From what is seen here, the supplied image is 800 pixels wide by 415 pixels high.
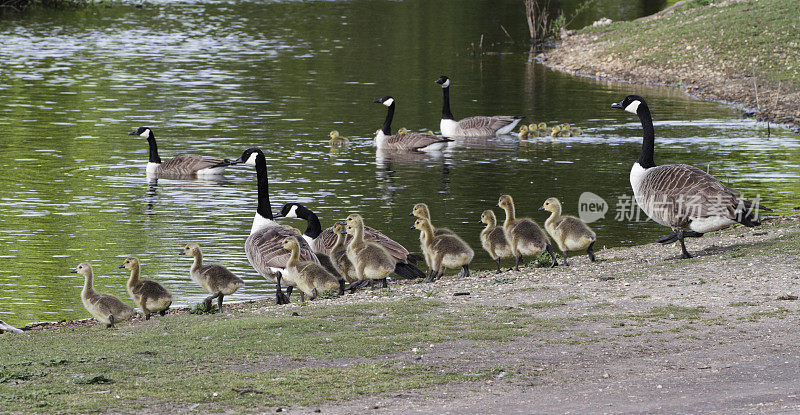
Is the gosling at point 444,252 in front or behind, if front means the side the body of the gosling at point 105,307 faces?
behind

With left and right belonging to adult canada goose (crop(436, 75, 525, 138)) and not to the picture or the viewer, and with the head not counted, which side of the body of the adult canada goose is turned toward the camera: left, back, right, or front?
left

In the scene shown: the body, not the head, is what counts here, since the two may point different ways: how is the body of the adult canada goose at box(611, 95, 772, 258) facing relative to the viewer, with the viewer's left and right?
facing to the left of the viewer

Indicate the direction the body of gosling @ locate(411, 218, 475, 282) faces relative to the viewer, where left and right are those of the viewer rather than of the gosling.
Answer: facing to the left of the viewer

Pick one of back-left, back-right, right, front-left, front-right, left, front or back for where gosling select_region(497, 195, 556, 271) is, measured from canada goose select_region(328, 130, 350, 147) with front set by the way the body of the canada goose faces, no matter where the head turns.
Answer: left

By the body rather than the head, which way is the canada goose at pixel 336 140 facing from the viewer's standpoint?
to the viewer's left

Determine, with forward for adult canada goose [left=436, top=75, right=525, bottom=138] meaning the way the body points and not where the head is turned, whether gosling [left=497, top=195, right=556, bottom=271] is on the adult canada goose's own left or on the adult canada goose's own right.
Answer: on the adult canada goose's own left

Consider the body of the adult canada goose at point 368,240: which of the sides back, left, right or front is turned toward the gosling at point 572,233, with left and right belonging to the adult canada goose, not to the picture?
back

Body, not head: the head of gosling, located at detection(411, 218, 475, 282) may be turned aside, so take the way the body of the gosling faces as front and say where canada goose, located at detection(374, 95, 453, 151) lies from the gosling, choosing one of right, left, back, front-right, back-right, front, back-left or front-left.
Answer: right

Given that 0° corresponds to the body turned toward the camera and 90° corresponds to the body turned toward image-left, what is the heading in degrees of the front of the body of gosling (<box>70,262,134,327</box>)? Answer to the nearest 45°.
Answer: approximately 90°

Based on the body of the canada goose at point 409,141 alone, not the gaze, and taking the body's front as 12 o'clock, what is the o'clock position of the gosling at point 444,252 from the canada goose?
The gosling is roughly at 9 o'clock from the canada goose.

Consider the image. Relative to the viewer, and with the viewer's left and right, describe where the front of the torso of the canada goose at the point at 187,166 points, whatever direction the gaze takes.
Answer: facing to the left of the viewer

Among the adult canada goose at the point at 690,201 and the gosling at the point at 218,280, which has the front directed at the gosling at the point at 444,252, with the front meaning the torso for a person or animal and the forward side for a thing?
the adult canada goose

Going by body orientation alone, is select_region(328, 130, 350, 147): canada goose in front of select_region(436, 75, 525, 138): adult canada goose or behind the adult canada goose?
in front

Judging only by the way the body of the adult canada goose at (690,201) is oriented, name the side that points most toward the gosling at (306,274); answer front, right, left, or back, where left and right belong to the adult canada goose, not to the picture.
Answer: front

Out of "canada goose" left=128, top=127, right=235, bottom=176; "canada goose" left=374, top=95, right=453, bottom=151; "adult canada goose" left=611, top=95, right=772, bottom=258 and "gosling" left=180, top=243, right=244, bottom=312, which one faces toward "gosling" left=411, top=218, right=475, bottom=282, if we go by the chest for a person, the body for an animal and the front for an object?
the adult canada goose

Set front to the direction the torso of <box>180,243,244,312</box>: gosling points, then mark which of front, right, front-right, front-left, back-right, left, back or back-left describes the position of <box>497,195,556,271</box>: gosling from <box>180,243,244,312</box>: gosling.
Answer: back
